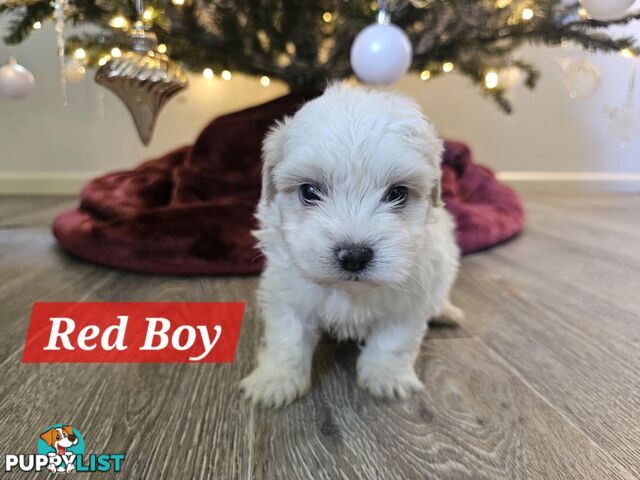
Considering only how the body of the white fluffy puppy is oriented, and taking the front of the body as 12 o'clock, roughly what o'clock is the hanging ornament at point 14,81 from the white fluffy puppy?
The hanging ornament is roughly at 4 o'clock from the white fluffy puppy.

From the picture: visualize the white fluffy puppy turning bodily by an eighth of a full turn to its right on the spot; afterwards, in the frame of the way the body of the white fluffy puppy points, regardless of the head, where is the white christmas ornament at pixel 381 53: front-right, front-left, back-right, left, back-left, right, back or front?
back-right

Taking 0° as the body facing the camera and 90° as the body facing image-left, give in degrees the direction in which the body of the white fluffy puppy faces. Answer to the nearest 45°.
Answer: approximately 0°

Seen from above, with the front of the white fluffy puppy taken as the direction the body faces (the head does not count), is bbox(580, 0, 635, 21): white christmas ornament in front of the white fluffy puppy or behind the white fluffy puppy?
behind

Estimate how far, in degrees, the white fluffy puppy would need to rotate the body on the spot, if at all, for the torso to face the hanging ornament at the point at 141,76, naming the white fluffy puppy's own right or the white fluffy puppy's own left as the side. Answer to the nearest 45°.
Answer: approximately 135° to the white fluffy puppy's own right

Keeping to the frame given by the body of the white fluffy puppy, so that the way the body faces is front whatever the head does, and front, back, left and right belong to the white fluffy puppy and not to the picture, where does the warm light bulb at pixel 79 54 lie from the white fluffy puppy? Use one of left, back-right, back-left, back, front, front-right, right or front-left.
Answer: back-right

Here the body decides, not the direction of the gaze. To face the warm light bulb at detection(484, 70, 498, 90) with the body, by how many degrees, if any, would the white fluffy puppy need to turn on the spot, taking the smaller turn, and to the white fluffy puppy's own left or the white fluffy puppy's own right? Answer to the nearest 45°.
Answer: approximately 180°

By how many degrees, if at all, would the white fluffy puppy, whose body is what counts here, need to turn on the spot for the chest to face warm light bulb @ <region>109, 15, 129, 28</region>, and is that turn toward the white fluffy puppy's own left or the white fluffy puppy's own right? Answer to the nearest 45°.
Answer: approximately 135° to the white fluffy puppy's own right
